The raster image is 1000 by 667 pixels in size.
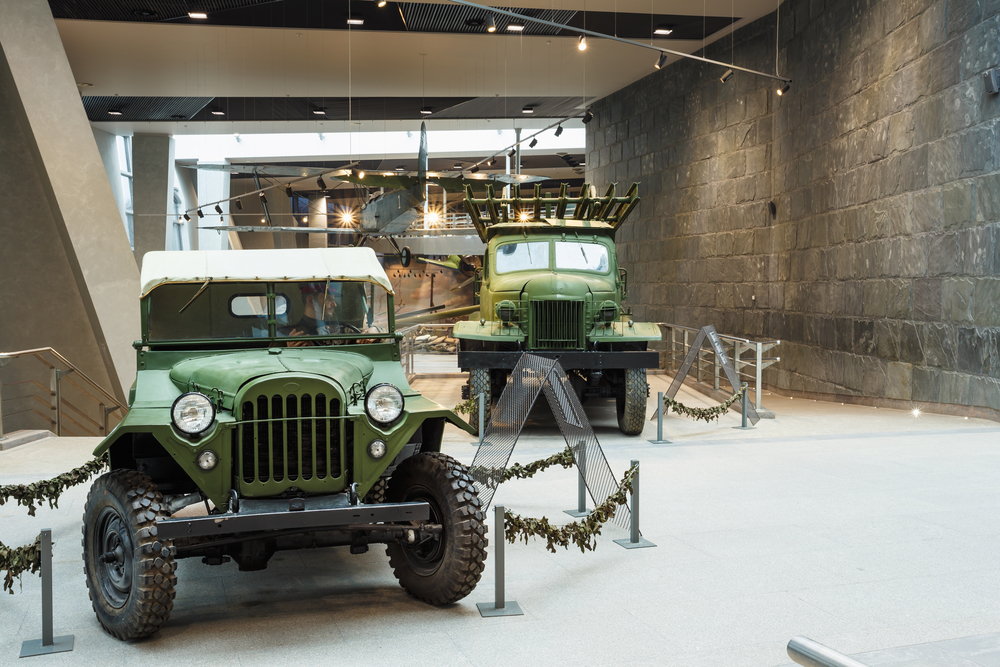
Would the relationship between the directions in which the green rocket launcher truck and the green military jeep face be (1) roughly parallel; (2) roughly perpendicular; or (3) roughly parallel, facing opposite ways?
roughly parallel

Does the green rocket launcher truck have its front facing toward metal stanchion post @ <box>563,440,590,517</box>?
yes

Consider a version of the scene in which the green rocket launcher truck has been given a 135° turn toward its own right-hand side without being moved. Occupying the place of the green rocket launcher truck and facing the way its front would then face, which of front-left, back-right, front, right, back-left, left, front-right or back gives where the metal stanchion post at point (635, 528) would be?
back-left

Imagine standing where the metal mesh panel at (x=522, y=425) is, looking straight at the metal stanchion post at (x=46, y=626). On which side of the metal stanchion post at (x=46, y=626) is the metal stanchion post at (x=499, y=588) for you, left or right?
left

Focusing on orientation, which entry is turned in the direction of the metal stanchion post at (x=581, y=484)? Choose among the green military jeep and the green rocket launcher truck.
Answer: the green rocket launcher truck

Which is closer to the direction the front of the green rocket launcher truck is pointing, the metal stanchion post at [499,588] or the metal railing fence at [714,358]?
the metal stanchion post

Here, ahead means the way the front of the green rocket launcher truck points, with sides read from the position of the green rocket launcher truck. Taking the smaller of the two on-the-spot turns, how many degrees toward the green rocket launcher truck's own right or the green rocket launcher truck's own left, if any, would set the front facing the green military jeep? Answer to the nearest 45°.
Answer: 0° — it already faces it

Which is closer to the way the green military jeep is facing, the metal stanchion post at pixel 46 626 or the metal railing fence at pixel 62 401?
the metal stanchion post

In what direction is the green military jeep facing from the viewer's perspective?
toward the camera

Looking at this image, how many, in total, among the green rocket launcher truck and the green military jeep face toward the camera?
2

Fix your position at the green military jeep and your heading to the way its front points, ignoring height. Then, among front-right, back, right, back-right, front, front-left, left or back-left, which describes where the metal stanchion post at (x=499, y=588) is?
left

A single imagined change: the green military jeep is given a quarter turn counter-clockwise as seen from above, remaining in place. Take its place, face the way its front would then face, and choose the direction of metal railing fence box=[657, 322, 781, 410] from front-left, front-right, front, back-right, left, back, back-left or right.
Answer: front-left

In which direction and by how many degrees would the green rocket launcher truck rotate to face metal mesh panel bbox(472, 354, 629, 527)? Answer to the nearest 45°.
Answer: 0° — it already faces it

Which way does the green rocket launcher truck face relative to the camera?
toward the camera

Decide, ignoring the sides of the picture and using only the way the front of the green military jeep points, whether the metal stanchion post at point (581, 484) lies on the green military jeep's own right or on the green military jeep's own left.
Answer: on the green military jeep's own left

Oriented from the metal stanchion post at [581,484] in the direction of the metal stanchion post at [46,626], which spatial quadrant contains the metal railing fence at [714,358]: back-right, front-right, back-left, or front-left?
back-right

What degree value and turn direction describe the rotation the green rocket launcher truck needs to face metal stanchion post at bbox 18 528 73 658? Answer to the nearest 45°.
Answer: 0° — it already faces it

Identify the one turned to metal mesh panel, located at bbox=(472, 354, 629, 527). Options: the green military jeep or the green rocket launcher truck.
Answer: the green rocket launcher truck
